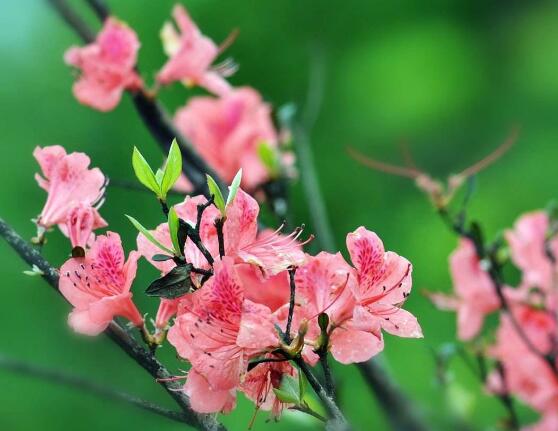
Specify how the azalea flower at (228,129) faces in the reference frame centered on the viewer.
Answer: facing the viewer

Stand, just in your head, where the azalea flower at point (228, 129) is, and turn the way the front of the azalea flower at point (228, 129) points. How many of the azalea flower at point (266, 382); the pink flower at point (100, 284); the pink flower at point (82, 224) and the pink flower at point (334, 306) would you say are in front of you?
4

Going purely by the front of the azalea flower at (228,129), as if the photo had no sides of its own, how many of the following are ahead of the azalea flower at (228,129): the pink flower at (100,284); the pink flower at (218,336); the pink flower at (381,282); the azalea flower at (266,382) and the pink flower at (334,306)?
5

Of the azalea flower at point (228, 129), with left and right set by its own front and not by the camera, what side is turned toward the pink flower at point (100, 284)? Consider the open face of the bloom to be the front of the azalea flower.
front

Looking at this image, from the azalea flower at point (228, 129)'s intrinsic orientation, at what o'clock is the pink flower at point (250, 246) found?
The pink flower is roughly at 12 o'clock from the azalea flower.

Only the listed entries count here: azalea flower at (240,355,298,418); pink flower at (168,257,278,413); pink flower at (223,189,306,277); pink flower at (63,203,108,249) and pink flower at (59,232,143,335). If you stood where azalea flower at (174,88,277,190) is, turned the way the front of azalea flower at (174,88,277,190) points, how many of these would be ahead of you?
5

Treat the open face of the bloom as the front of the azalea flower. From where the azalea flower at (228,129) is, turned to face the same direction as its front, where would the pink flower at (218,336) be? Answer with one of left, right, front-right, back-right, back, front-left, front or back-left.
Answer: front

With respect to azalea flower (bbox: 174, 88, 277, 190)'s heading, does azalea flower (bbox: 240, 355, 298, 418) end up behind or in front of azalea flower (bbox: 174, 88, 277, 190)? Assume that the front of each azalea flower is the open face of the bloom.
in front

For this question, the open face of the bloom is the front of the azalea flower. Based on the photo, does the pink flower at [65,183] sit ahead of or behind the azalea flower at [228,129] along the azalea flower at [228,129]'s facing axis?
ahead
